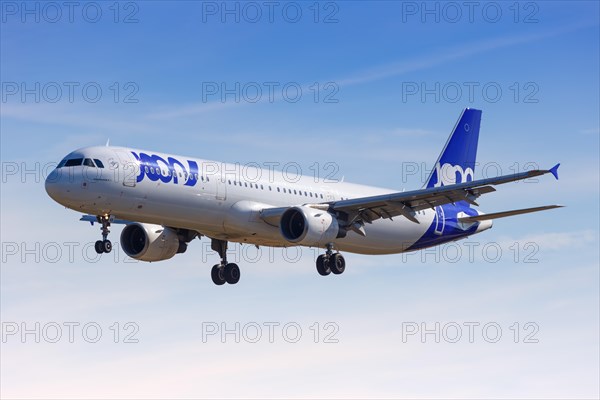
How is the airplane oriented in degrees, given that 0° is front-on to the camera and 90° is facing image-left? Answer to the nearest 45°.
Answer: approximately 45°
